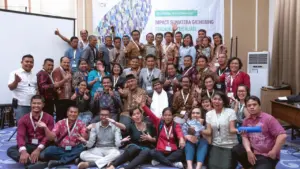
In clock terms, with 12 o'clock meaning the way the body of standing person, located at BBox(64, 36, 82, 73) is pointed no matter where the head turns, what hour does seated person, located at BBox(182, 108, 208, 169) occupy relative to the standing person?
The seated person is roughly at 11 o'clock from the standing person.

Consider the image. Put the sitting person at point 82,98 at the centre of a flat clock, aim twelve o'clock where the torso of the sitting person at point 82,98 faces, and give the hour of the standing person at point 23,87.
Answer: the standing person at point 23,87 is roughly at 3 o'clock from the sitting person at point 82,98.

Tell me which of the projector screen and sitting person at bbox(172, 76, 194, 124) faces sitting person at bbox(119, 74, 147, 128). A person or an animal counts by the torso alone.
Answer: the projector screen

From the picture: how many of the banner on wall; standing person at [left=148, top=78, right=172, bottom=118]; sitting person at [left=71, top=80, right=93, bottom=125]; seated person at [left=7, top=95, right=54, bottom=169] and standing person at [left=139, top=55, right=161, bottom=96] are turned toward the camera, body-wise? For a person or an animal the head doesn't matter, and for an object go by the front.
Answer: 5

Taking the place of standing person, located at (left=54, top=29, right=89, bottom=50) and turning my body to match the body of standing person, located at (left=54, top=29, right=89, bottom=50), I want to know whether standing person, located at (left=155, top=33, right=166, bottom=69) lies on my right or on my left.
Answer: on my left

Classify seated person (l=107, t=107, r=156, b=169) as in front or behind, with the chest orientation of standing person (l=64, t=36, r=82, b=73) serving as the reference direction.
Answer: in front

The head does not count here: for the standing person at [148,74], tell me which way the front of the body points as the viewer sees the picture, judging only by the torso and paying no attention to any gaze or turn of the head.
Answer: toward the camera

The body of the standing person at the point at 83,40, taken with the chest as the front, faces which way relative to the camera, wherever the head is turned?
toward the camera

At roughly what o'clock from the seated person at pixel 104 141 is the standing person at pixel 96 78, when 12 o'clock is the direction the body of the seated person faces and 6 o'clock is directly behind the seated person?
The standing person is roughly at 6 o'clock from the seated person.

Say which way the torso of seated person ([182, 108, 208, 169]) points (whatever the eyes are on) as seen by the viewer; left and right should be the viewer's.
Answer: facing the viewer

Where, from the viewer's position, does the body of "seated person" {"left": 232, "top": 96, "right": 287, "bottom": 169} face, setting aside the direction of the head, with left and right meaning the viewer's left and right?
facing the viewer and to the left of the viewer

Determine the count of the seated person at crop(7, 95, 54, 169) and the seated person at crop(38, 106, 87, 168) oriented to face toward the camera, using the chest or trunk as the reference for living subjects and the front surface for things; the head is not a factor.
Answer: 2

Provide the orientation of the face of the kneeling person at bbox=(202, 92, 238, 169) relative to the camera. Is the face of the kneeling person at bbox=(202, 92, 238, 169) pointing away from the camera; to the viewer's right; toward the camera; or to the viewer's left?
toward the camera

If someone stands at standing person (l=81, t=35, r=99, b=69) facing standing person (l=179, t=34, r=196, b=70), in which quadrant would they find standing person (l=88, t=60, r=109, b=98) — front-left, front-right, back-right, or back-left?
front-right

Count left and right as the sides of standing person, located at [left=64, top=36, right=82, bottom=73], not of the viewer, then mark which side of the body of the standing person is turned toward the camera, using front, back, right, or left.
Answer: front

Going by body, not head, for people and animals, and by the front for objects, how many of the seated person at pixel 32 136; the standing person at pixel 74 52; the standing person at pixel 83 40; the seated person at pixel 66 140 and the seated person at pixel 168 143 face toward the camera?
5
